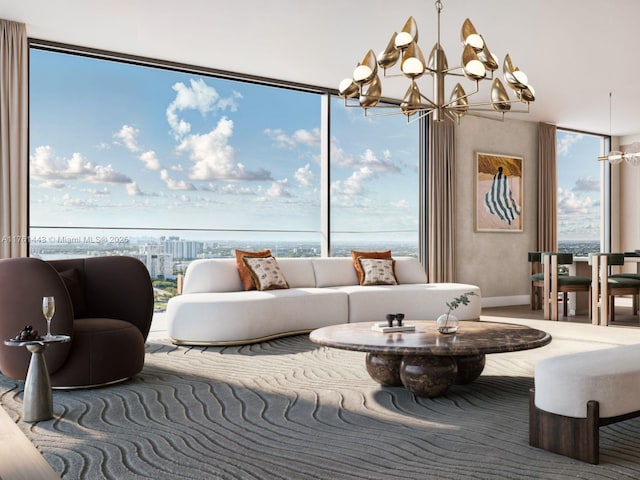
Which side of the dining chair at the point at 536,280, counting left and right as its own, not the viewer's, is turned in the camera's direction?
right

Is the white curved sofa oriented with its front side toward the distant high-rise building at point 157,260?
no

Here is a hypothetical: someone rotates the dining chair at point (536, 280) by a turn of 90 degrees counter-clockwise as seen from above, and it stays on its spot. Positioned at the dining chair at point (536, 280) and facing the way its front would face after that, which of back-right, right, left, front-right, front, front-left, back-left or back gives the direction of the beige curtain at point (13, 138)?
back-left

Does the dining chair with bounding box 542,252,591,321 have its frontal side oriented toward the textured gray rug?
no

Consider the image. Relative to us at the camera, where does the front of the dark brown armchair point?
facing the viewer and to the right of the viewer

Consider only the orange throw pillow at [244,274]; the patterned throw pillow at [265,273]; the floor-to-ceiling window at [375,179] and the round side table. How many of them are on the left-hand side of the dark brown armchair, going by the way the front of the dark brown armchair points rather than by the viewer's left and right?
3

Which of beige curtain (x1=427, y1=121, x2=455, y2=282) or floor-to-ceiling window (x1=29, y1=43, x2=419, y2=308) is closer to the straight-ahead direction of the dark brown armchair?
the beige curtain

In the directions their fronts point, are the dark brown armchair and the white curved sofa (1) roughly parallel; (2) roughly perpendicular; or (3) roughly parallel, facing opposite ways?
roughly perpendicular

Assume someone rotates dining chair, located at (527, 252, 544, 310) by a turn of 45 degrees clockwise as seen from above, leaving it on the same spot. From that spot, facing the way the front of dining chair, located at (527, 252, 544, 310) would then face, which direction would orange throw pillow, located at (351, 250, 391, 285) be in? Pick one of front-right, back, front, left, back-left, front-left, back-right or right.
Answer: right

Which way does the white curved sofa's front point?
toward the camera

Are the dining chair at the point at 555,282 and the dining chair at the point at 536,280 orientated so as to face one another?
no

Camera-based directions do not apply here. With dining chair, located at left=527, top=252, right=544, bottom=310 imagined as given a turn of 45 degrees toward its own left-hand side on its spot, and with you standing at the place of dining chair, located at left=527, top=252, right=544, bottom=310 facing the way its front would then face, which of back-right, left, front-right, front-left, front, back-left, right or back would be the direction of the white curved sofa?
back

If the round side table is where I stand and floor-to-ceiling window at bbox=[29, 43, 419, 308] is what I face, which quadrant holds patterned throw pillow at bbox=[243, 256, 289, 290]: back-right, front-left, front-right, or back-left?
front-right

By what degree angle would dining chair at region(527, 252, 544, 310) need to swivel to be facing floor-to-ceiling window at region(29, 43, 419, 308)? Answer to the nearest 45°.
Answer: approximately 135° to its right

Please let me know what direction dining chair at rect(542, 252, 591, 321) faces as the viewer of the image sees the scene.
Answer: facing away from the viewer and to the right of the viewer

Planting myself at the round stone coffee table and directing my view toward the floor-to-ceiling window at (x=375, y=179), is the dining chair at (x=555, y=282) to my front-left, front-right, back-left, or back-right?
front-right

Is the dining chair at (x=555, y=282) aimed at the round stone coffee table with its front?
no

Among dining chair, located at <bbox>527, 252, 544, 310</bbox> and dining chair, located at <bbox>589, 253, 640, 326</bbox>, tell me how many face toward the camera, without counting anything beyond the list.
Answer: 0
